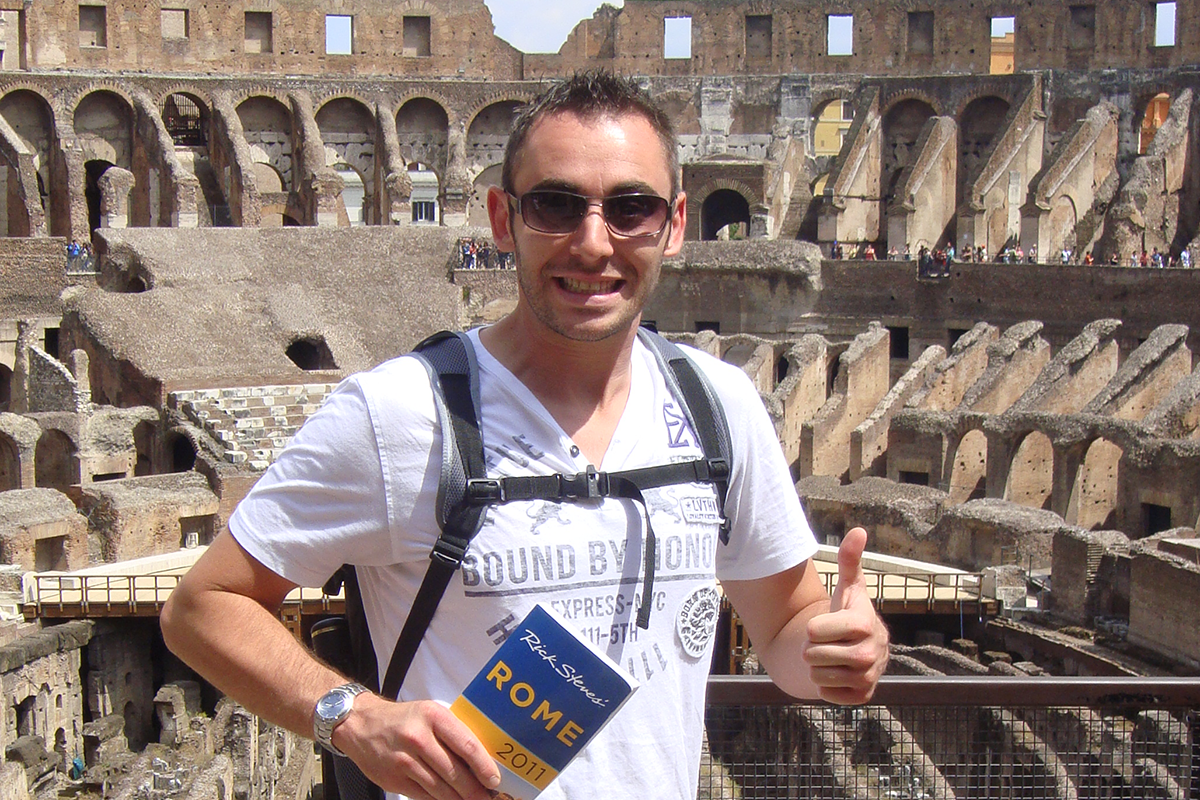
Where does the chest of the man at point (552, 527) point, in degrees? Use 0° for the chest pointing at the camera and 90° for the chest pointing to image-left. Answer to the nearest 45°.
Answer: approximately 0°

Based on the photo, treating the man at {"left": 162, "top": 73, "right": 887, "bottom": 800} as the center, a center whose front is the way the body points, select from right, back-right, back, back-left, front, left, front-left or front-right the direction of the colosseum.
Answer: back
